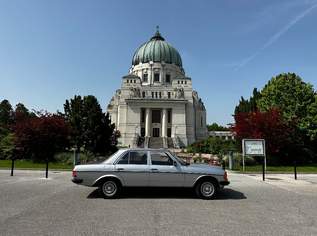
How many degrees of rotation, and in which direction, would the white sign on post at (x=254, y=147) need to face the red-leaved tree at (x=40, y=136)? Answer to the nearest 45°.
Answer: approximately 90° to its right

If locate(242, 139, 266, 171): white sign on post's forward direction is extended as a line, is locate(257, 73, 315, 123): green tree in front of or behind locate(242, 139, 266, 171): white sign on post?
behind

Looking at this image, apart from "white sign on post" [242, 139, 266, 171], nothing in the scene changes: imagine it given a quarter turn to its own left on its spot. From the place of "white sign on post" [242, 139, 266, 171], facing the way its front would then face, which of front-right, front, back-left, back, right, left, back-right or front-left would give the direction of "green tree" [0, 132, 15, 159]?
back

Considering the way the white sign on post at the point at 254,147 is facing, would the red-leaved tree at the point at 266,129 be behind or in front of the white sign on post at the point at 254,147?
behind

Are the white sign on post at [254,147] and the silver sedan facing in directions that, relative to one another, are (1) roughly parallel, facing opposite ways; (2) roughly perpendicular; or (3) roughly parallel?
roughly perpendicular
